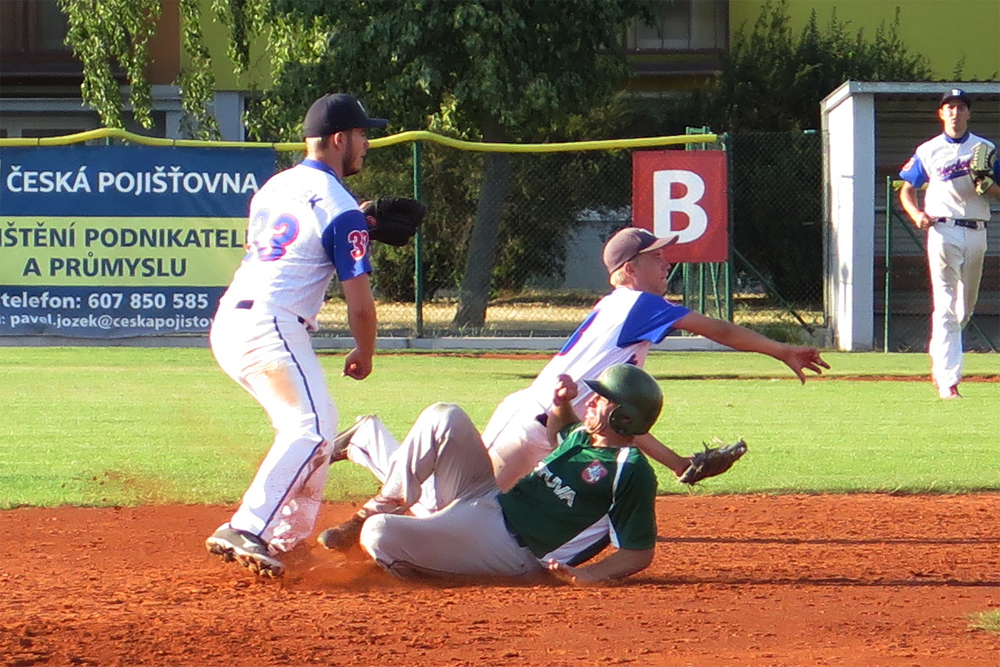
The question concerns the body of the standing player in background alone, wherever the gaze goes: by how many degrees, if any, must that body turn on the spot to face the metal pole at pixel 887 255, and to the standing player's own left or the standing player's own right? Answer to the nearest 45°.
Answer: approximately 180°

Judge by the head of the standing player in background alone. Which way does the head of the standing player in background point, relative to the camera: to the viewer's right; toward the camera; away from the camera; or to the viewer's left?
toward the camera

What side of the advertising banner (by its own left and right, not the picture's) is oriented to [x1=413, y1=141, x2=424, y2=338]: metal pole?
left

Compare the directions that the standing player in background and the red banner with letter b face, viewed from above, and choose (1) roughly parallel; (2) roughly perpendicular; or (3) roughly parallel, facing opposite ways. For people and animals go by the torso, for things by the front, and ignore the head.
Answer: roughly parallel

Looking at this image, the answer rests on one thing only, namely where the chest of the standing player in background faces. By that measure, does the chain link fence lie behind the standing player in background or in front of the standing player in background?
behind

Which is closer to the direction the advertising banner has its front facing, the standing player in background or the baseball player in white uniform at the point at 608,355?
the baseball player in white uniform

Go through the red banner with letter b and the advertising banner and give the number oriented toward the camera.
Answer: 2

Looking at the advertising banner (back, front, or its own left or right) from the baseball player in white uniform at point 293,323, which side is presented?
front

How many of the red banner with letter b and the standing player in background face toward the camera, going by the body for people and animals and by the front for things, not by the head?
2

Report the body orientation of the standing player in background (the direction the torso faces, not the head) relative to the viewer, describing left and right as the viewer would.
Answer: facing the viewer

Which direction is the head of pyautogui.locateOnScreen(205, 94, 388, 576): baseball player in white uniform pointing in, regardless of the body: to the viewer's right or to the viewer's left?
to the viewer's right

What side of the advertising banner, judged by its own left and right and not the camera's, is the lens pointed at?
front

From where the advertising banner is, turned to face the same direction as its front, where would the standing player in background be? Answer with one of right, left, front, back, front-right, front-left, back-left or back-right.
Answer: front-left

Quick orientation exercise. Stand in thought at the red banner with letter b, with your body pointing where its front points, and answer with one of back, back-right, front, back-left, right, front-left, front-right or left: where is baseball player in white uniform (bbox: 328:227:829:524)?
front

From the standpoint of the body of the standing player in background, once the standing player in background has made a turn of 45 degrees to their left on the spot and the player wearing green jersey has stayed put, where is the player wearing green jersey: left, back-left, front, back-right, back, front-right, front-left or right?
front-right

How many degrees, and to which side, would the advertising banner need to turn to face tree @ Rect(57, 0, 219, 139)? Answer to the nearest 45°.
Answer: approximately 180°
